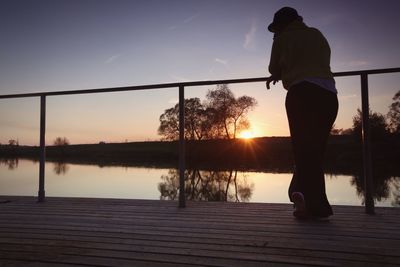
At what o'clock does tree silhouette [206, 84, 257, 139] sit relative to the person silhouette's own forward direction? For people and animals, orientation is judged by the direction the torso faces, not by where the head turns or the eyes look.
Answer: The tree silhouette is roughly at 1 o'clock from the person silhouette.

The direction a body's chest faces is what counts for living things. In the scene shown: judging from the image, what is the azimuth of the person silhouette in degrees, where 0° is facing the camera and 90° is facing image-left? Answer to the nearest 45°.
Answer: approximately 135°

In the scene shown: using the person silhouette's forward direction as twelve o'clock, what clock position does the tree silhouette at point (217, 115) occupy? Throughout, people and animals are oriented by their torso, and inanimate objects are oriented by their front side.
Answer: The tree silhouette is roughly at 1 o'clock from the person silhouette.
